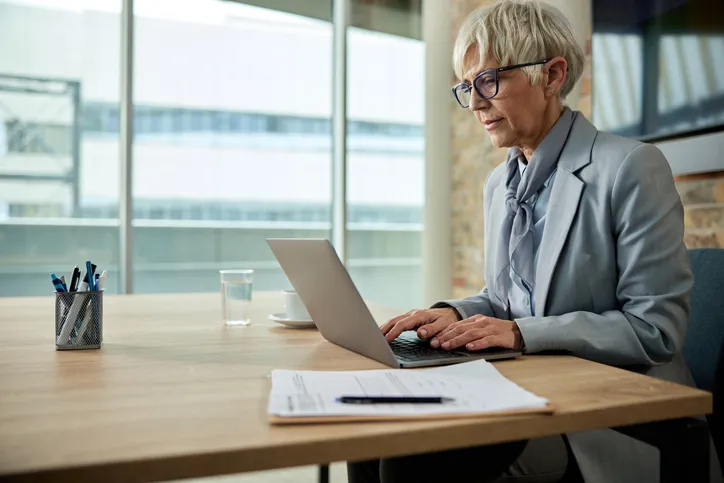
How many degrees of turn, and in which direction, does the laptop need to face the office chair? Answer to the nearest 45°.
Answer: approximately 45° to its right

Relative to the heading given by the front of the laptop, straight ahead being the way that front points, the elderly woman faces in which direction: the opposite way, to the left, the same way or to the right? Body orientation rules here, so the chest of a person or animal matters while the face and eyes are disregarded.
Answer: the opposite way

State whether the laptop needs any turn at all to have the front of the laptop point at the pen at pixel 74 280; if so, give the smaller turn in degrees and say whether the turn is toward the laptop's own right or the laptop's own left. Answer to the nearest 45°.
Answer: approximately 135° to the laptop's own left

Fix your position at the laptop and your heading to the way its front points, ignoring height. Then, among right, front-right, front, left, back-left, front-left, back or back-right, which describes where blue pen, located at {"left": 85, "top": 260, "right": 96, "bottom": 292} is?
back-left

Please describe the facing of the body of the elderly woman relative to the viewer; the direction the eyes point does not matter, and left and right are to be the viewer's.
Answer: facing the viewer and to the left of the viewer

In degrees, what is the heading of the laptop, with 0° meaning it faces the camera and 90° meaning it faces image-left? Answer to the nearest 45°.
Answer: approximately 225°
